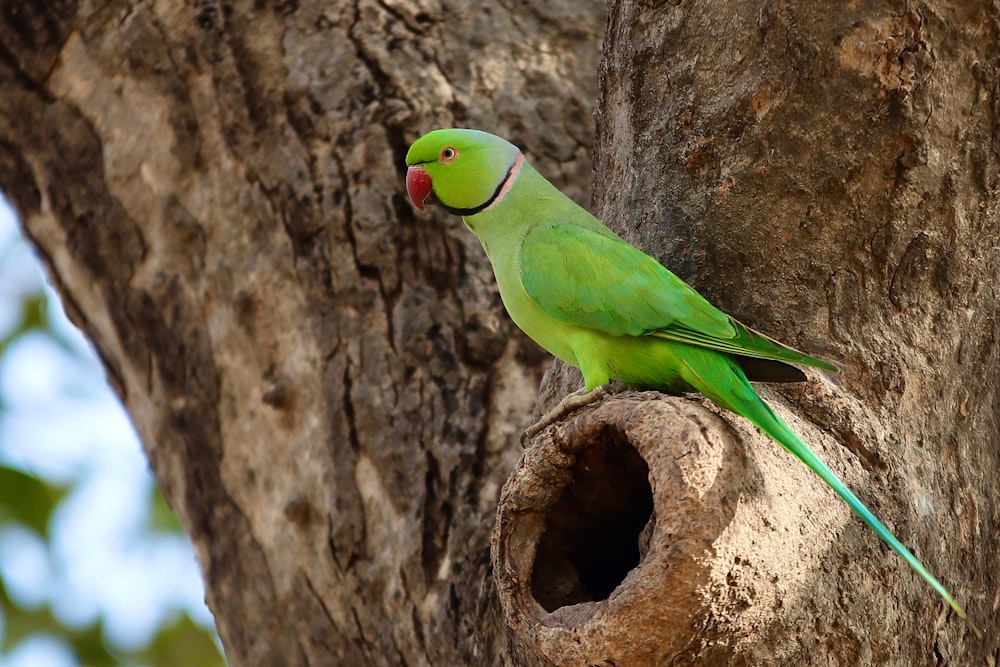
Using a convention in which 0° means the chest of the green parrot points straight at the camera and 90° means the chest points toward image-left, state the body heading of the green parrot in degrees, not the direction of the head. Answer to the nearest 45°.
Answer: approximately 90°
